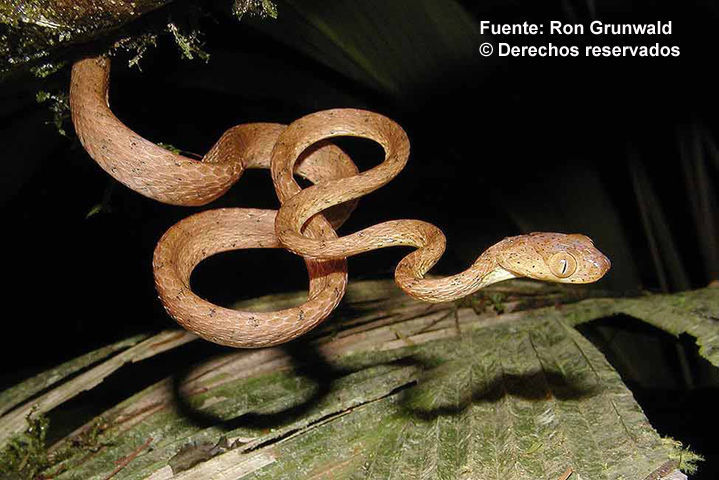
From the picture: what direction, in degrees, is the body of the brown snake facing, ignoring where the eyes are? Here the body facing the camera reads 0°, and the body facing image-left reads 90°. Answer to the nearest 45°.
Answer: approximately 270°
